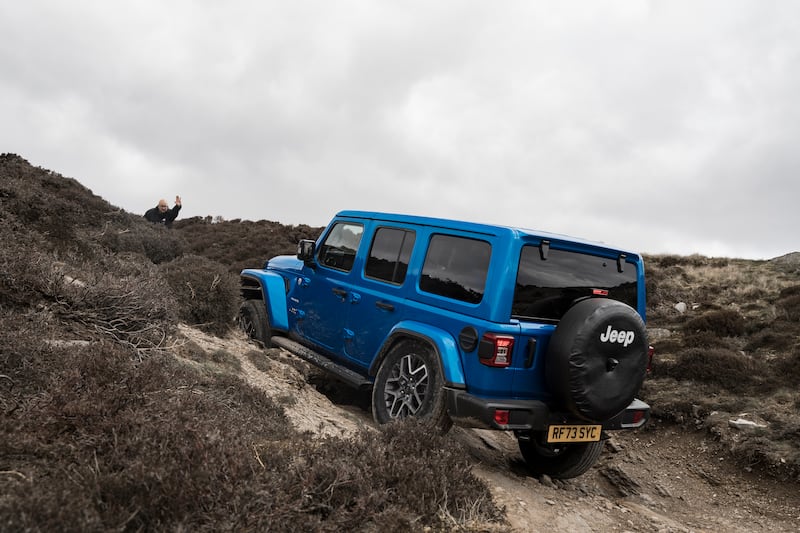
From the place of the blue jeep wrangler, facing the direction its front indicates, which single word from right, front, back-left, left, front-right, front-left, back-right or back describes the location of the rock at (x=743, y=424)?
right

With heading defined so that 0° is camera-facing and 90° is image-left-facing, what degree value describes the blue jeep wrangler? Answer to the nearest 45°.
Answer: approximately 135°

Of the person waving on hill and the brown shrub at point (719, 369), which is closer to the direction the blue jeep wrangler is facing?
the person waving on hill

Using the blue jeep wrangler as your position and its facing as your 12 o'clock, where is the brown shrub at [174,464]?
The brown shrub is roughly at 9 o'clock from the blue jeep wrangler.

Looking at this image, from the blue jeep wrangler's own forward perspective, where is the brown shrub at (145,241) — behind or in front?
in front

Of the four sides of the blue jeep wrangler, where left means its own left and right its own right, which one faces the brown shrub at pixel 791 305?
right

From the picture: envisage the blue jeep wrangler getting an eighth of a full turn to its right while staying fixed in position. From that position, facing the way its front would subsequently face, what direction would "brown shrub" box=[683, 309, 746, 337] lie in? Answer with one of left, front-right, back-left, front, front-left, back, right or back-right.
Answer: front-right
